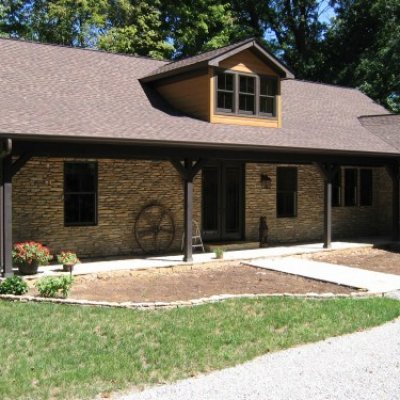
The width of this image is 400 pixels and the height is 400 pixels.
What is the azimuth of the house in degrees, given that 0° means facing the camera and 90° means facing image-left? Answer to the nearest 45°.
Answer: approximately 315°

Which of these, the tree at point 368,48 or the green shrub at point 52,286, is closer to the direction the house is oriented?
the green shrub

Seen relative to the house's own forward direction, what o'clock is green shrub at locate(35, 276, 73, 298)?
The green shrub is roughly at 2 o'clock from the house.

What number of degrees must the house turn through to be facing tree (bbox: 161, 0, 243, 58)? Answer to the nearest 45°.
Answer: approximately 135° to its left

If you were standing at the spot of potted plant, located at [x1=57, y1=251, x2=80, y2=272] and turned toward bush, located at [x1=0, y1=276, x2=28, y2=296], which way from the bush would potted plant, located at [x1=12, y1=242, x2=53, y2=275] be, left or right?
right

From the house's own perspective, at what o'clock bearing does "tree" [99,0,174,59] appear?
The tree is roughly at 7 o'clock from the house.

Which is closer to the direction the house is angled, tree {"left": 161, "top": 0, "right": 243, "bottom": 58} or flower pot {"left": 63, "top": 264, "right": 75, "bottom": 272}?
the flower pot
